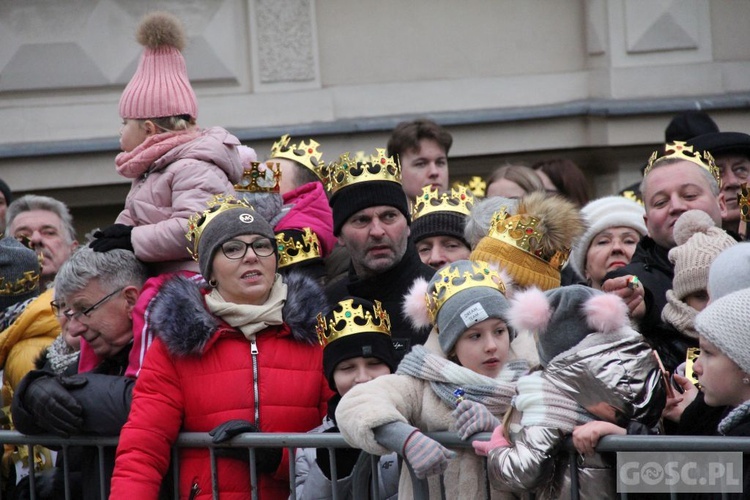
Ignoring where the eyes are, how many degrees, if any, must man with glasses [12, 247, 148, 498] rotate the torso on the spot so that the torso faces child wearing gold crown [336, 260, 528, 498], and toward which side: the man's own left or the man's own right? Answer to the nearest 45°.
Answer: approximately 90° to the man's own left

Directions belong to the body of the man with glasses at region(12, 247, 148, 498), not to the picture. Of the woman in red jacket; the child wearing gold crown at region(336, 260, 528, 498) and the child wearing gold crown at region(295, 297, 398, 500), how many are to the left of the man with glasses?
3

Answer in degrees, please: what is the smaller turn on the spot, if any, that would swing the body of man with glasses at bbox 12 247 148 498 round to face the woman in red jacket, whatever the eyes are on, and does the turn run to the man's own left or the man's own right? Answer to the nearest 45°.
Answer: approximately 90° to the man's own left

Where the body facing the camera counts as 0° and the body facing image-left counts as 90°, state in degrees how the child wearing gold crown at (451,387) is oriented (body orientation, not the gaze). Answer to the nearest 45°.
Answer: approximately 315°

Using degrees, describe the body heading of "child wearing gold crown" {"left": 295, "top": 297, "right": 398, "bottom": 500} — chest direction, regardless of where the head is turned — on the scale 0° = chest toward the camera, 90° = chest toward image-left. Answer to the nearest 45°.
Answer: approximately 0°

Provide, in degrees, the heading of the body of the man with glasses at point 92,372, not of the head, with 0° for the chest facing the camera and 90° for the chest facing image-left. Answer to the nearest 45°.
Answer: approximately 45°

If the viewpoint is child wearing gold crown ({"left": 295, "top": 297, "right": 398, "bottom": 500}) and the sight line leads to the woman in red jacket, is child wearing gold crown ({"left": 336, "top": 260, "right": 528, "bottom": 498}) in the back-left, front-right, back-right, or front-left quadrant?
back-left

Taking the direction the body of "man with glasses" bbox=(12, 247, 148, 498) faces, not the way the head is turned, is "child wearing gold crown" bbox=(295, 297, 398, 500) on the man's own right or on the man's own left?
on the man's own left
